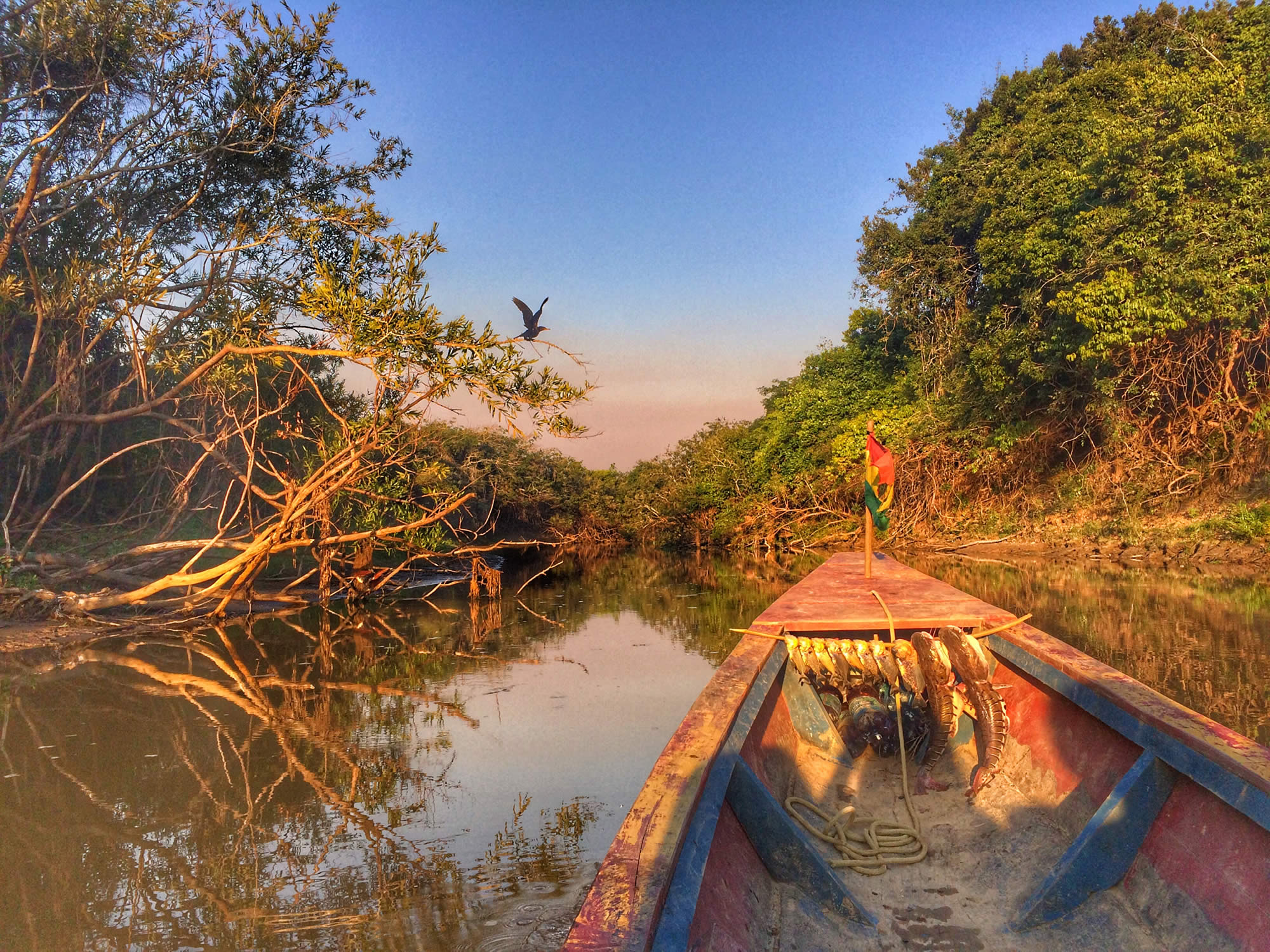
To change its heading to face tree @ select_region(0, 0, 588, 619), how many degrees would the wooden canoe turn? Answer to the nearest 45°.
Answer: approximately 45° to its left

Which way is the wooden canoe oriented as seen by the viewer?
away from the camera
